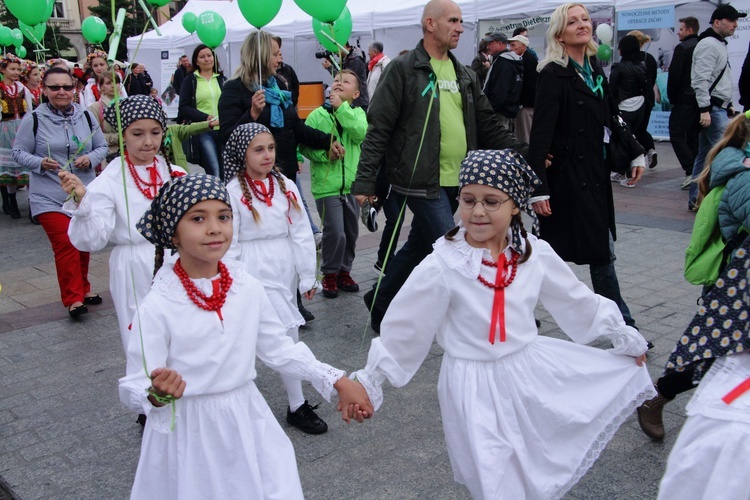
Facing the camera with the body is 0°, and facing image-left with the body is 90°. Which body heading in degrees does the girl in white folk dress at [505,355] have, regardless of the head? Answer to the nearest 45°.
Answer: approximately 0°

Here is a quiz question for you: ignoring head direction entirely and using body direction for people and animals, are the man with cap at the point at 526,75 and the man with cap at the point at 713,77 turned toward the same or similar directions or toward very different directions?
very different directions

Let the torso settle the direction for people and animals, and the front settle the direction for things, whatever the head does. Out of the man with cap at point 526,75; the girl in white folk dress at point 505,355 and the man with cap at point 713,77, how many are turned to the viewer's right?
1

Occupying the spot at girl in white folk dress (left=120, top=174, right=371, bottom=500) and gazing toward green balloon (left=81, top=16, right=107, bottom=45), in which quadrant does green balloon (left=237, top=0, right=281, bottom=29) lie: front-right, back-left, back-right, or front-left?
front-right

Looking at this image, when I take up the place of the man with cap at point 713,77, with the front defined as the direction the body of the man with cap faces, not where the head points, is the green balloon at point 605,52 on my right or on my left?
on my left

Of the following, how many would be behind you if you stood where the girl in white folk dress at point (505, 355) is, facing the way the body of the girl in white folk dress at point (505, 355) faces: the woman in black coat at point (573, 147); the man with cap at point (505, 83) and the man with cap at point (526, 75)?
3

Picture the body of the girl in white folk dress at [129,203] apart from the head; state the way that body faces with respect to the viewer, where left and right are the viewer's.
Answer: facing the viewer and to the right of the viewer

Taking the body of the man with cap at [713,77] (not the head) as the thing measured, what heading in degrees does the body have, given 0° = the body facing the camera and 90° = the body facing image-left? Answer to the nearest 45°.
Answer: approximately 270°

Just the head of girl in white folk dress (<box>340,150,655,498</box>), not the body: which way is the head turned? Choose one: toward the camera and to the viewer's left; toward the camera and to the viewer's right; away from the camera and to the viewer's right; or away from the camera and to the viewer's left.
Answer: toward the camera and to the viewer's left

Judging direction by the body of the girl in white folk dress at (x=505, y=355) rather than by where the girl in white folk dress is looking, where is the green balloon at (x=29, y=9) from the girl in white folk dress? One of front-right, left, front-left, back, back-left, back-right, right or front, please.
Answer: back-right

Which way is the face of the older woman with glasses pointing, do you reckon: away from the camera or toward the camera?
toward the camera

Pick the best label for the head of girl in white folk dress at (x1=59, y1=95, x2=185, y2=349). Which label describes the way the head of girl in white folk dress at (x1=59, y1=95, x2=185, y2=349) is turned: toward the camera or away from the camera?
toward the camera
